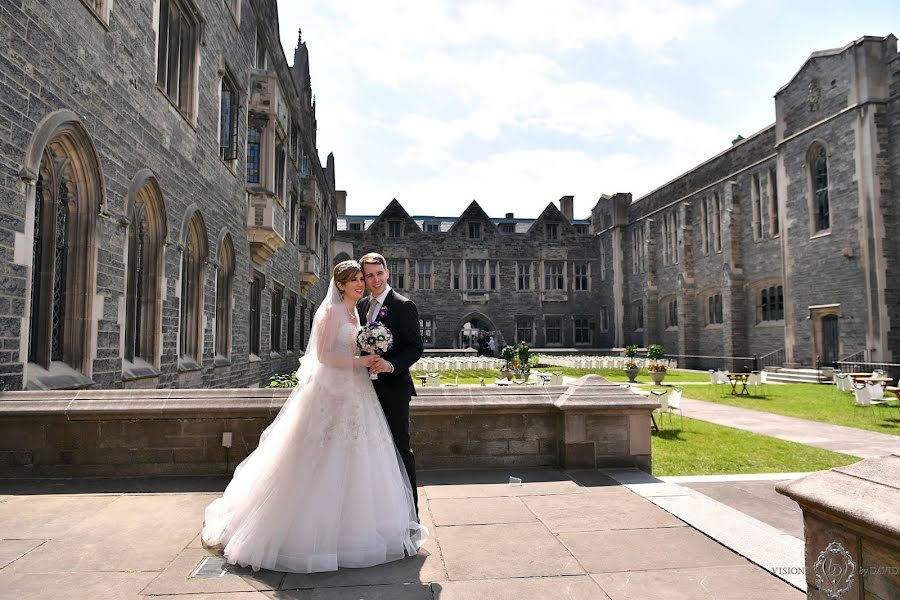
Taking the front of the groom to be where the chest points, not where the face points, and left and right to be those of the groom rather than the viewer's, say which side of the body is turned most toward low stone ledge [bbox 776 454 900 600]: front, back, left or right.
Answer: left

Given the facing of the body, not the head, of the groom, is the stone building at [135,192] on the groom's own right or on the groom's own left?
on the groom's own right

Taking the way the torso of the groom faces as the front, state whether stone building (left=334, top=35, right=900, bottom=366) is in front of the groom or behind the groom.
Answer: behind

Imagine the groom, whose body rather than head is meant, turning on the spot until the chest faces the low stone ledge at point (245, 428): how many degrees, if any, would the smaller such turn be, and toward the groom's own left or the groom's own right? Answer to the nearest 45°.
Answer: approximately 90° to the groom's own right

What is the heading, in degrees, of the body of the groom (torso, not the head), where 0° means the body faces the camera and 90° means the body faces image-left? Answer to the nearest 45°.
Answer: approximately 45°

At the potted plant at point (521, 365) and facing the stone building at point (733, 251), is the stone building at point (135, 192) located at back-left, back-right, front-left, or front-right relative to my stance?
back-right
